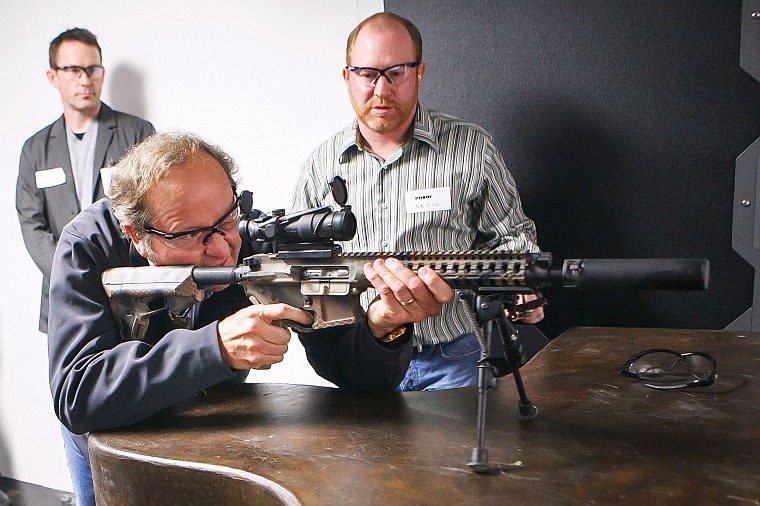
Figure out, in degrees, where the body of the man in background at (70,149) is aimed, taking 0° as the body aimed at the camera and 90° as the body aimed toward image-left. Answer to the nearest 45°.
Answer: approximately 0°

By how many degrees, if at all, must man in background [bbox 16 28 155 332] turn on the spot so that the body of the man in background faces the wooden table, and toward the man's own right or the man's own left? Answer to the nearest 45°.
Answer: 0° — they already face it

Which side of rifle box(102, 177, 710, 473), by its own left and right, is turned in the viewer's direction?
right

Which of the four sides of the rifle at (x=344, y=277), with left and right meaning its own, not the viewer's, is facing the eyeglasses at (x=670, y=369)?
front

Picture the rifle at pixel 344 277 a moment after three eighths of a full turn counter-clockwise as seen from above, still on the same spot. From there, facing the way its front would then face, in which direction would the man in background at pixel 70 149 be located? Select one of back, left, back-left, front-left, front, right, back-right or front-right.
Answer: front

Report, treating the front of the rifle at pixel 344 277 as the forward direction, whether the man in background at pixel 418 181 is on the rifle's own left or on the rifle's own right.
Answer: on the rifle's own left

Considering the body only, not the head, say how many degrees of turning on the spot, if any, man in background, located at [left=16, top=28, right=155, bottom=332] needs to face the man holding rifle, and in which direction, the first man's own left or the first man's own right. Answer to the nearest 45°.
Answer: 0° — they already face them
